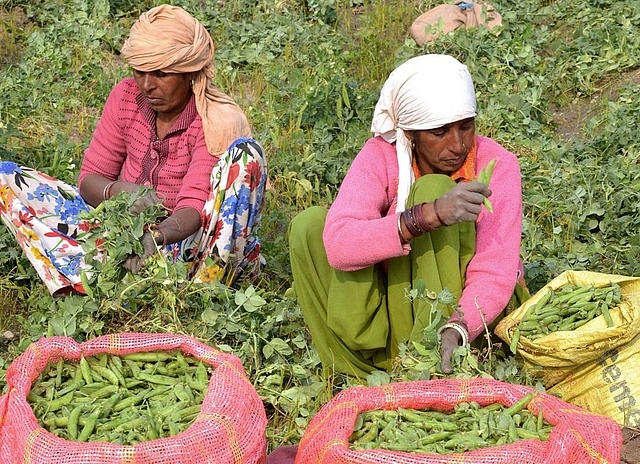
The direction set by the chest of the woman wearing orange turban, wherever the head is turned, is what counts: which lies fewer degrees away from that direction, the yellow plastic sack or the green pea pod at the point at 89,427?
the green pea pod

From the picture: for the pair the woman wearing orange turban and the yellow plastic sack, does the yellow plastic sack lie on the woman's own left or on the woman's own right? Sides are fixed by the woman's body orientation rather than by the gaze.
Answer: on the woman's own left

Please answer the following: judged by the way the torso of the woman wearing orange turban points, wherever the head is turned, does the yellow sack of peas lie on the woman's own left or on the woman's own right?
on the woman's own left

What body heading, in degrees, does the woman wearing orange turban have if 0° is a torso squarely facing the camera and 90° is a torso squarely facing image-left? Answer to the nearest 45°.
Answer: approximately 45°

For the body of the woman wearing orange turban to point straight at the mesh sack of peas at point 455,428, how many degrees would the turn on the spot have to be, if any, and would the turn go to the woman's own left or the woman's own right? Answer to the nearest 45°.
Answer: approximately 45° to the woman's own left

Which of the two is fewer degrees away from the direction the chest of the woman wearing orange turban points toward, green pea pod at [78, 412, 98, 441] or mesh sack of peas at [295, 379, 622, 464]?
the green pea pod

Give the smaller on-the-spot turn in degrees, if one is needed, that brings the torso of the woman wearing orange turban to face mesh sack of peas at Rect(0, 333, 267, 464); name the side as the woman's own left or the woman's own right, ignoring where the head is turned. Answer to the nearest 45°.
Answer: approximately 45° to the woman's own left

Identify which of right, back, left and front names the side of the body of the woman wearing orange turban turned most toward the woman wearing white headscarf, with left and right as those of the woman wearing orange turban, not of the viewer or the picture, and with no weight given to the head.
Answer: left

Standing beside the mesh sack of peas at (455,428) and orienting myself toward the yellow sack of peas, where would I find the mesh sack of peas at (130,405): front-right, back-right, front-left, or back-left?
back-left

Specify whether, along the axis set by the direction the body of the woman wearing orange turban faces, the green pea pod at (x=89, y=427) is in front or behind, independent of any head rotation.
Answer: in front

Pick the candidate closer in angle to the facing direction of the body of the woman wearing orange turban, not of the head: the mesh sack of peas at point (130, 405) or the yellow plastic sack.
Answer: the mesh sack of peas
